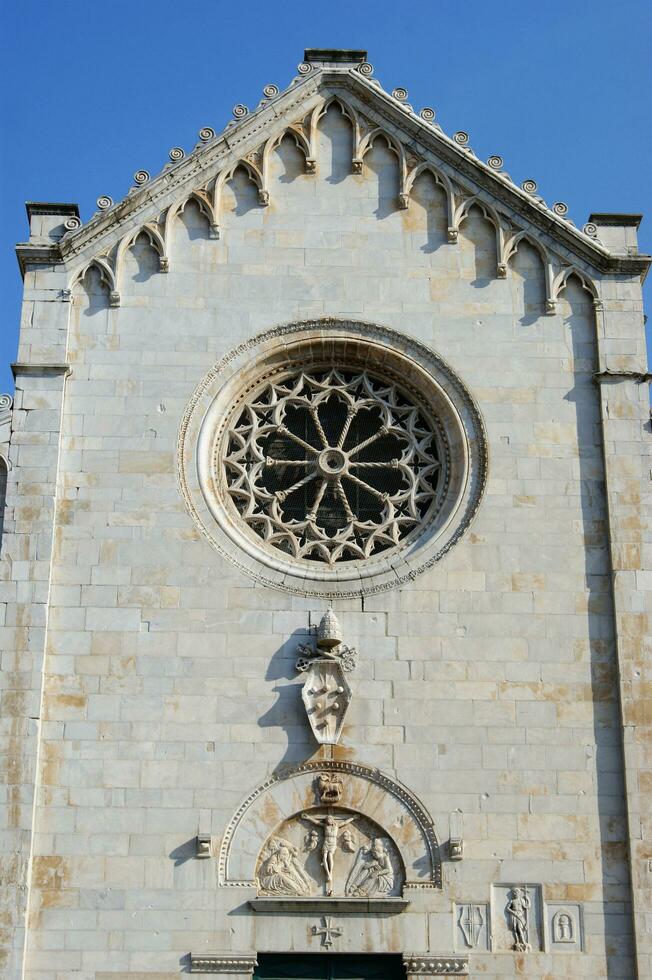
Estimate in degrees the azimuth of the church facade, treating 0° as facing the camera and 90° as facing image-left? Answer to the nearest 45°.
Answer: approximately 0°
